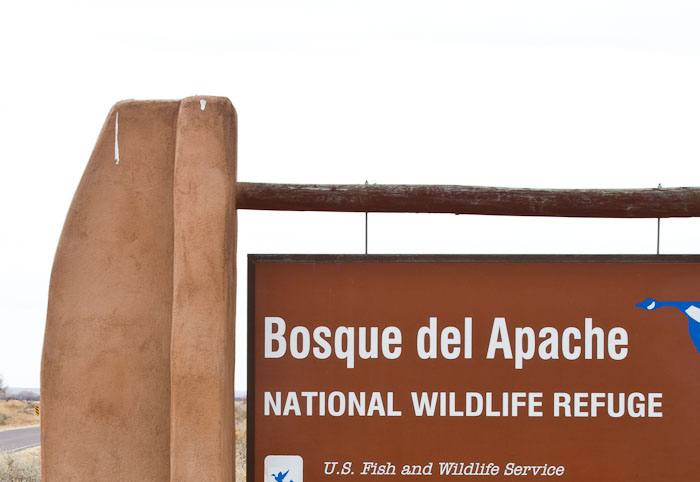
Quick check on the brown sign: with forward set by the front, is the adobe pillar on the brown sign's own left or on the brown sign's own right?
on the brown sign's own right

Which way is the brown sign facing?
toward the camera

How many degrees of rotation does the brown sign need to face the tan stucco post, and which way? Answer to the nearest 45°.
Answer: approximately 45° to its right
